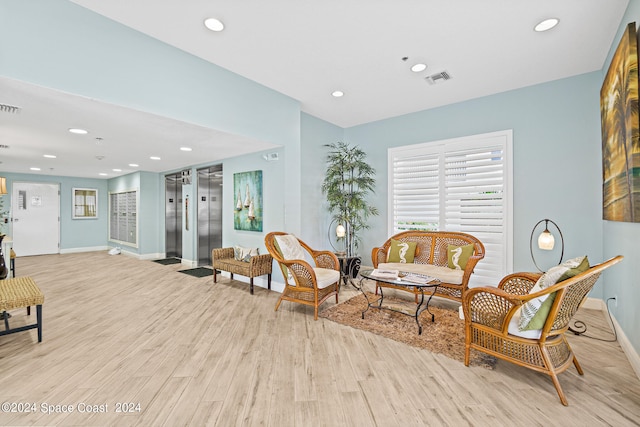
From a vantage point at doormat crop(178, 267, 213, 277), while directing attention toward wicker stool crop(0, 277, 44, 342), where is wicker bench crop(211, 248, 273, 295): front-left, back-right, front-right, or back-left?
front-left

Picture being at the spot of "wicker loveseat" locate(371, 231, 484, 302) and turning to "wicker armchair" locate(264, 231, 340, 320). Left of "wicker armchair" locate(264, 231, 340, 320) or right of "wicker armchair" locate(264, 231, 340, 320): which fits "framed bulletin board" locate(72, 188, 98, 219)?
right

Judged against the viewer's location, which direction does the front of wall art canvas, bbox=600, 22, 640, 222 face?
facing to the left of the viewer

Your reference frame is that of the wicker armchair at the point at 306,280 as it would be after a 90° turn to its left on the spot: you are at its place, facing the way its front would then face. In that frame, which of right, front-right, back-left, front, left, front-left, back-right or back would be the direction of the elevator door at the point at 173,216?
left

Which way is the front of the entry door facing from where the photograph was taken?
facing the viewer

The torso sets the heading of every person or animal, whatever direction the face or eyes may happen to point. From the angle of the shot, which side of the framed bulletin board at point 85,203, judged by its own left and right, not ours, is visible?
front

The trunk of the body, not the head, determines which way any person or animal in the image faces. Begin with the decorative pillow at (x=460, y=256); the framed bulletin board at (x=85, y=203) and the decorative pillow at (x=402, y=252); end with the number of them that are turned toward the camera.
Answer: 3

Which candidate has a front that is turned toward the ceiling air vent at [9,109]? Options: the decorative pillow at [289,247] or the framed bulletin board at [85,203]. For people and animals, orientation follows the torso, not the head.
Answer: the framed bulletin board

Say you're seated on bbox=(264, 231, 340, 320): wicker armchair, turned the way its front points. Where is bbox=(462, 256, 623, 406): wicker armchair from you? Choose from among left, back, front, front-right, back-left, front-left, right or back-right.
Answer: front

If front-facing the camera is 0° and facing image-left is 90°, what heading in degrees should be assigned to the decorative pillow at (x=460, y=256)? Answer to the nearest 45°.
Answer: approximately 0°

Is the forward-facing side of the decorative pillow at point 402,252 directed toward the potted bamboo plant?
no

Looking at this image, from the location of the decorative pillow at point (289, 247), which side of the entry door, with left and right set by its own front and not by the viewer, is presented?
front

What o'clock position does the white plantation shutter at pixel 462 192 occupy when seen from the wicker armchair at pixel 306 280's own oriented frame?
The white plantation shutter is roughly at 10 o'clock from the wicker armchair.

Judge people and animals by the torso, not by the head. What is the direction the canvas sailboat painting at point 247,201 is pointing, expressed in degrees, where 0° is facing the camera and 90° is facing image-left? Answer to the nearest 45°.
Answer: approximately 45°

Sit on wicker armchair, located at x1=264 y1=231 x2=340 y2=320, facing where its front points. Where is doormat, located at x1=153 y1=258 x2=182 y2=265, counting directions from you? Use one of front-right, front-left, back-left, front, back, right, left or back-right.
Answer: back

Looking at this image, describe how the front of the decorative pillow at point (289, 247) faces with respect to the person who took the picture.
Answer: facing the viewer and to the right of the viewer

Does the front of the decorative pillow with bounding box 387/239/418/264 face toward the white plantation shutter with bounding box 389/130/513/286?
no

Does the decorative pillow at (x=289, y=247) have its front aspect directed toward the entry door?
no

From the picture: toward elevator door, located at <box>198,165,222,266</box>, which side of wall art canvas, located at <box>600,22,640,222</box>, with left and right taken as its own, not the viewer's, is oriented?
front
